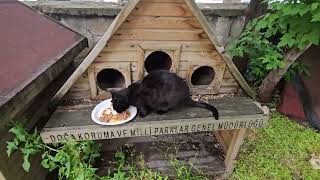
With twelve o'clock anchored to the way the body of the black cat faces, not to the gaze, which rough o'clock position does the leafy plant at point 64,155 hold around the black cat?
The leafy plant is roughly at 11 o'clock from the black cat.

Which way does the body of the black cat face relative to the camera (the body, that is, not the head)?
to the viewer's left

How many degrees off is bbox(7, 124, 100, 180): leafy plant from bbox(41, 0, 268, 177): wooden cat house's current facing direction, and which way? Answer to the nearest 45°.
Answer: approximately 45° to its right

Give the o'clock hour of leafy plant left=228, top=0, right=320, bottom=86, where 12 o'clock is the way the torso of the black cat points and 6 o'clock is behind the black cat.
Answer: The leafy plant is roughly at 5 o'clock from the black cat.

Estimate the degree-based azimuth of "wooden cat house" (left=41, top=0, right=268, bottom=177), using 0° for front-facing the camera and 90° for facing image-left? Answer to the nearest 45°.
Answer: approximately 0°
